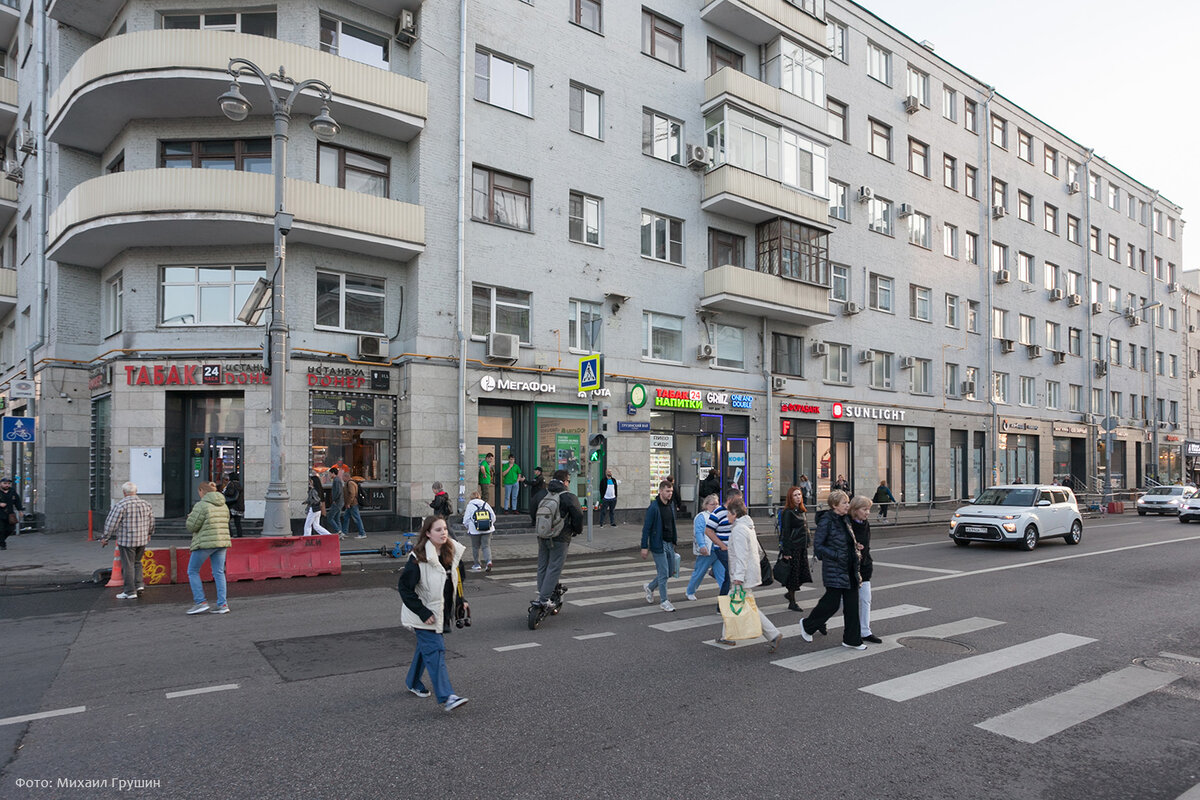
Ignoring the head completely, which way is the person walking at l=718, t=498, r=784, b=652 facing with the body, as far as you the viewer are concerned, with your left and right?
facing to the left of the viewer

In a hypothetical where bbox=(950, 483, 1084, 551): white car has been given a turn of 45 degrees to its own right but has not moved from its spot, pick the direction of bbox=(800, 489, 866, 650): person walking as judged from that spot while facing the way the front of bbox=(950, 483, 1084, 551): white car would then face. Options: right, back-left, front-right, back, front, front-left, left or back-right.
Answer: left

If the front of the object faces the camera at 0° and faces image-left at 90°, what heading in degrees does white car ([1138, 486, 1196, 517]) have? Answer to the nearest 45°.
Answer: approximately 45°

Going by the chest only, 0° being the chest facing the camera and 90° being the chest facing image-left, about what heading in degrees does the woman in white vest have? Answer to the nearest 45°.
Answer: approximately 315°

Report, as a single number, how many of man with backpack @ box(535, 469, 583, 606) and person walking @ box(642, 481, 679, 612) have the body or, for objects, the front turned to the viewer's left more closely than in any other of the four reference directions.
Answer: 0

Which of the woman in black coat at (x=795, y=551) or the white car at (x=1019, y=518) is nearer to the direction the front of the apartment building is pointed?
the woman in black coat

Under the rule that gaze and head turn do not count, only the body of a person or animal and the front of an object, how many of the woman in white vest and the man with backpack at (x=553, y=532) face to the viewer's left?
0
